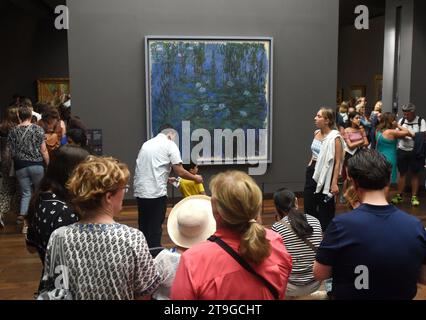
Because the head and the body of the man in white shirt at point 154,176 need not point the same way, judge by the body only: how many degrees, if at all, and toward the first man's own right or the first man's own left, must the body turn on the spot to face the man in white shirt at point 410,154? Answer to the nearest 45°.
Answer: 0° — they already face them

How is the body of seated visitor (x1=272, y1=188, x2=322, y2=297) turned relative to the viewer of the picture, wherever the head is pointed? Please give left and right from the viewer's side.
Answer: facing away from the viewer and to the left of the viewer

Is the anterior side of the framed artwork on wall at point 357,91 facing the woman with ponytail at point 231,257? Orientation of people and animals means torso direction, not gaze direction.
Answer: yes

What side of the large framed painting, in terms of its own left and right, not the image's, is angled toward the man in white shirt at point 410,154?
left

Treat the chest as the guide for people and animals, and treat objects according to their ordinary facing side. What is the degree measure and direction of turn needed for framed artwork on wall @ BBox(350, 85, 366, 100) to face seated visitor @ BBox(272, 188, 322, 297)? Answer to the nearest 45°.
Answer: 0° — it already faces them

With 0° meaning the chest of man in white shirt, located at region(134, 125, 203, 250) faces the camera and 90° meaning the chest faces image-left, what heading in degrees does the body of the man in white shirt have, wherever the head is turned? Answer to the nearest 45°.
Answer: approximately 225°

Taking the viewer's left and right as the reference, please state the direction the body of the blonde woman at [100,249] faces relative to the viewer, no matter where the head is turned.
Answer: facing away from the viewer and to the right of the viewer

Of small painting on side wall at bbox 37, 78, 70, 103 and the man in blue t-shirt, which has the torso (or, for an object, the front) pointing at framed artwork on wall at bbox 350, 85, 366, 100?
the man in blue t-shirt

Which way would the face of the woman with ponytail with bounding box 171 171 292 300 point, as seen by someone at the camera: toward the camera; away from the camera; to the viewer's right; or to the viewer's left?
away from the camera

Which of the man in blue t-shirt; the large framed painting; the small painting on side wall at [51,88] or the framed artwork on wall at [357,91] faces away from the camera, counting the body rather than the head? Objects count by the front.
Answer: the man in blue t-shirt

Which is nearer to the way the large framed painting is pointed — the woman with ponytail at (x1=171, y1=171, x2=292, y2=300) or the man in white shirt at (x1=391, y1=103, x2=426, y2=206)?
the woman with ponytail

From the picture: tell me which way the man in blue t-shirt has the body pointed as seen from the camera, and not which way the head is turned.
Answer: away from the camera

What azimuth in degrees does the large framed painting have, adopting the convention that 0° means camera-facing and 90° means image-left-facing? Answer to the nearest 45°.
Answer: approximately 0°

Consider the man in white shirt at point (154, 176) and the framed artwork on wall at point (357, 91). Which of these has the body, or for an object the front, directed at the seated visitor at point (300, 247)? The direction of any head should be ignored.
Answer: the framed artwork on wall

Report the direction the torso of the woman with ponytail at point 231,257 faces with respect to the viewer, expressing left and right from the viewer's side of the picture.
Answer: facing away from the viewer and to the left of the viewer

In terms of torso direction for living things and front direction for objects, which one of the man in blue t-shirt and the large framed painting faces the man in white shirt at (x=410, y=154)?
the man in blue t-shirt
